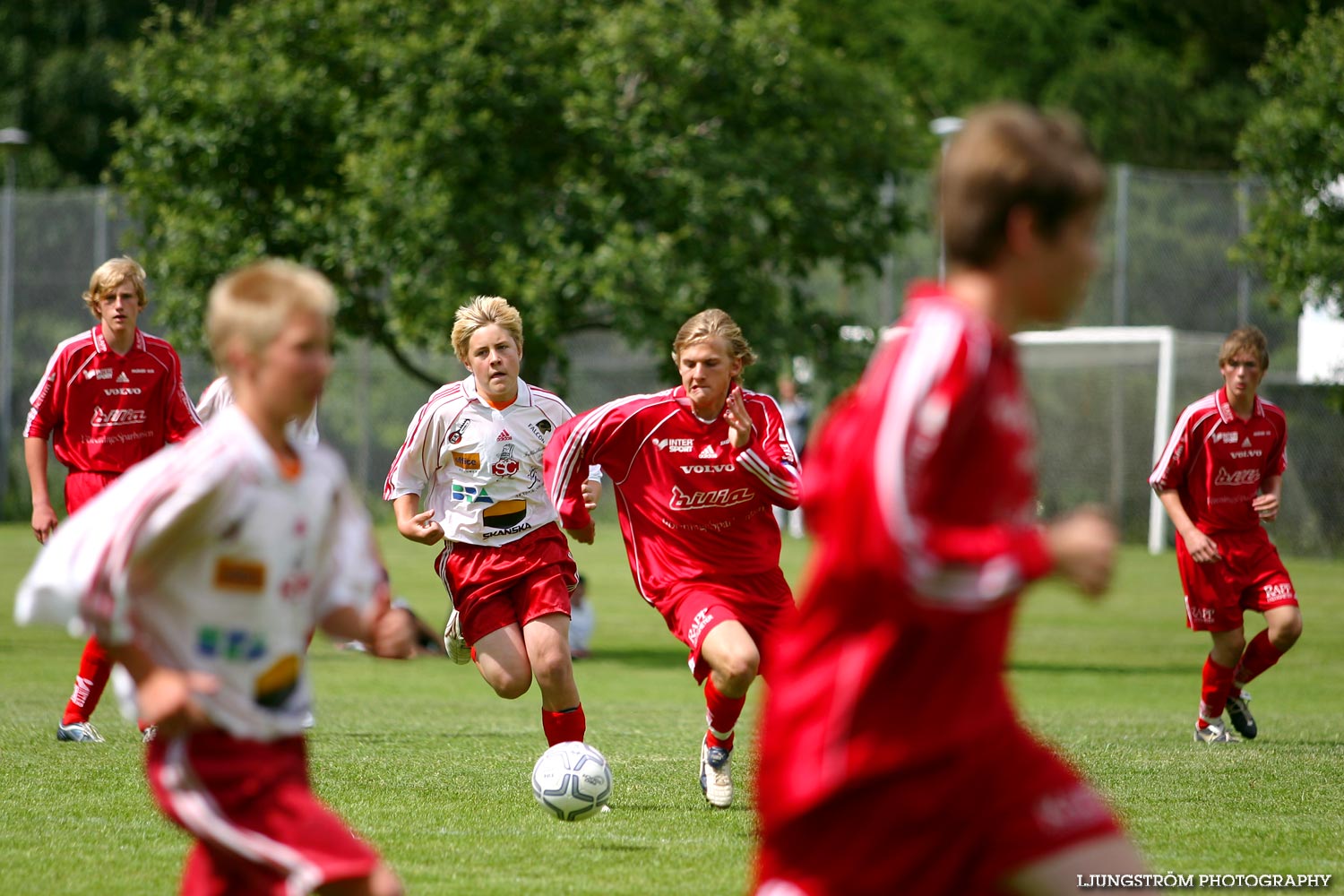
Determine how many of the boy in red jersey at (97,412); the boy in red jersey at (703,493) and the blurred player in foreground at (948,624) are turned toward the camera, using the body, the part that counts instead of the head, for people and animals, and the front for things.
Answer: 2

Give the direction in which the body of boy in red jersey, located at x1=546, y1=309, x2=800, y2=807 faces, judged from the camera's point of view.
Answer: toward the camera

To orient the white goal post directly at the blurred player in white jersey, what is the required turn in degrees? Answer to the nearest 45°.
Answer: approximately 45° to its left

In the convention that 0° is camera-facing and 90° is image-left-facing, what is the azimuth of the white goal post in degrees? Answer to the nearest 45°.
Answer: approximately 45°

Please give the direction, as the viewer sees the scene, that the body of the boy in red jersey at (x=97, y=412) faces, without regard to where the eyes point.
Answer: toward the camera

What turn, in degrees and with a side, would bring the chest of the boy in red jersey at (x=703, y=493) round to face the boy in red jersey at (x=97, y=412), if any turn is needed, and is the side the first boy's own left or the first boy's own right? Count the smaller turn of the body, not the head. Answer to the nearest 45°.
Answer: approximately 135° to the first boy's own right

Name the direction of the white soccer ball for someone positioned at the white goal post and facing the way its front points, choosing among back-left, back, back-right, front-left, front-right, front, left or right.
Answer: front-left
